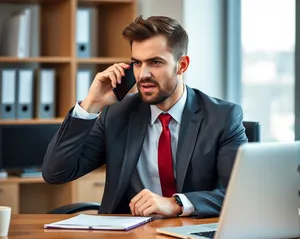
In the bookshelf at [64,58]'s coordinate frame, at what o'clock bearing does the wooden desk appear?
The wooden desk is roughly at 12 o'clock from the bookshelf.

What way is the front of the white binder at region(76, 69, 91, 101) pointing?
toward the camera

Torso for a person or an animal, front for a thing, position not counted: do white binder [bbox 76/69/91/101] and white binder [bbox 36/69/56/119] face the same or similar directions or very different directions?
same or similar directions

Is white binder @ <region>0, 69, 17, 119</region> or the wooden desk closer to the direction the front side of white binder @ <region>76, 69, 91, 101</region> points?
the wooden desk

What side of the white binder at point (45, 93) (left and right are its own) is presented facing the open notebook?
front

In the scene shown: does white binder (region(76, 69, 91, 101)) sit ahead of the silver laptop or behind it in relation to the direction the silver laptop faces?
ahead

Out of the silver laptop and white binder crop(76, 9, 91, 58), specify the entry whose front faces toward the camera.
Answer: the white binder

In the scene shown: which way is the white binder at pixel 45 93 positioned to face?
toward the camera

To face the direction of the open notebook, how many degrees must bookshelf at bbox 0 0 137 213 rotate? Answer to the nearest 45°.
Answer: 0° — it already faces it

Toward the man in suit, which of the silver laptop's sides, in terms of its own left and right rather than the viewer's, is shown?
front

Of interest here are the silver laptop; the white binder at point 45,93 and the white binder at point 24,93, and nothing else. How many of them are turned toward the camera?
2

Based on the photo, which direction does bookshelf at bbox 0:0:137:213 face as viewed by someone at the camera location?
facing the viewer

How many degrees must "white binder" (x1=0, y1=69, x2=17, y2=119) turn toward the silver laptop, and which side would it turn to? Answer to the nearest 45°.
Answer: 0° — it already faces it

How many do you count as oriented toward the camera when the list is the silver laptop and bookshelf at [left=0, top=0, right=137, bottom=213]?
1
